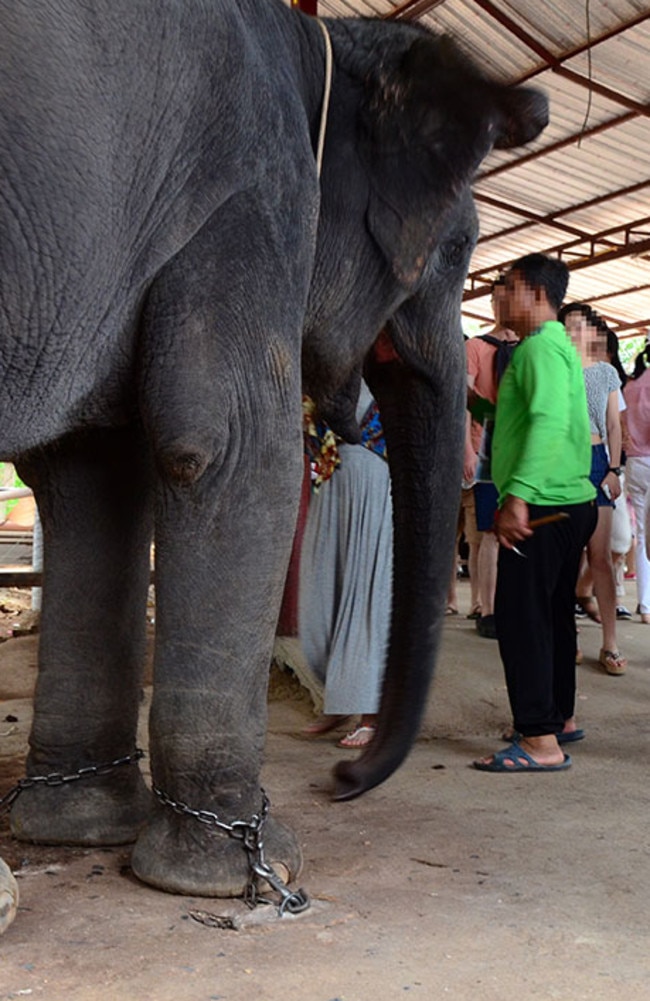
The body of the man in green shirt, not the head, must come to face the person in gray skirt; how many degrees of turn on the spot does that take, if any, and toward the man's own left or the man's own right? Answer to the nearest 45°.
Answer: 0° — they already face them

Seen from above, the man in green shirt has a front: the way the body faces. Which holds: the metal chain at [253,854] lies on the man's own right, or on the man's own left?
on the man's own left

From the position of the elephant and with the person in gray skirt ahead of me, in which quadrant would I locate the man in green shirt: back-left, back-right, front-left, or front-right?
front-right

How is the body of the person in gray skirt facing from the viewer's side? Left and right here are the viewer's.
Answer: facing the viewer and to the left of the viewer

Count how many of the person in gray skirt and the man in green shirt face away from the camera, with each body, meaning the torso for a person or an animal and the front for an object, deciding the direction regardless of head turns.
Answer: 0

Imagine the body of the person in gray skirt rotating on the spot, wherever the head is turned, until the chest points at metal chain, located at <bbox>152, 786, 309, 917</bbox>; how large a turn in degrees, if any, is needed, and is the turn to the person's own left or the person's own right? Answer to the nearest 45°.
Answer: approximately 45° to the person's own left

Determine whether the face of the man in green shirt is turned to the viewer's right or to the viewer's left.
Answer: to the viewer's left

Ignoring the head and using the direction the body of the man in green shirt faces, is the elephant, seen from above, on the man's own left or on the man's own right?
on the man's own left

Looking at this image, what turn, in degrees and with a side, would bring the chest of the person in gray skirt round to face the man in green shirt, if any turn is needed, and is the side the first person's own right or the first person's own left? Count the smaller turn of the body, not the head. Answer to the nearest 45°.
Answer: approximately 90° to the first person's own left

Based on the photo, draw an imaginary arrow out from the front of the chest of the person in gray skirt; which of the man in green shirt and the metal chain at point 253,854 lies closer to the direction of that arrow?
the metal chain

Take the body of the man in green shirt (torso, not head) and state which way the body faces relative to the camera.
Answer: to the viewer's left
